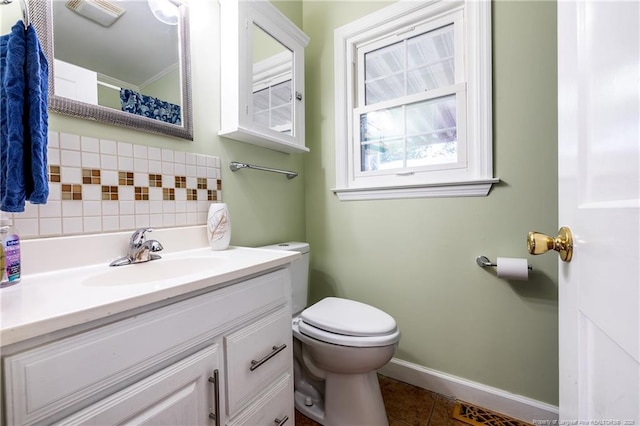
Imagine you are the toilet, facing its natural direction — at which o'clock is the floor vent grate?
The floor vent grate is roughly at 10 o'clock from the toilet.

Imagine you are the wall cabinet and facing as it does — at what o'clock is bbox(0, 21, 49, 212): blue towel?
The blue towel is roughly at 3 o'clock from the wall cabinet.

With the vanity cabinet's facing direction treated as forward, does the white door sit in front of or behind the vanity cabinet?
in front

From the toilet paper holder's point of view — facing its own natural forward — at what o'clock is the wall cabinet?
The wall cabinet is roughly at 2 o'clock from the toilet paper holder.

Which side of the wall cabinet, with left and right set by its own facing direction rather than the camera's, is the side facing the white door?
front

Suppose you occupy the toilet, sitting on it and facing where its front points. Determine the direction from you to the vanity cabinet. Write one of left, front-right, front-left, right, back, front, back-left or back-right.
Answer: right

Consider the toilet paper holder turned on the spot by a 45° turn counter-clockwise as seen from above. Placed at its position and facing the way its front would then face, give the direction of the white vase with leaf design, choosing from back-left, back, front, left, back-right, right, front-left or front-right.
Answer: right

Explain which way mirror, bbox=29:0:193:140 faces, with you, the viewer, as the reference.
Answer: facing the viewer and to the right of the viewer
